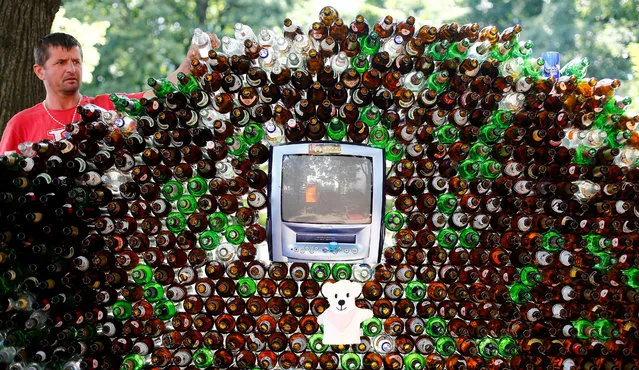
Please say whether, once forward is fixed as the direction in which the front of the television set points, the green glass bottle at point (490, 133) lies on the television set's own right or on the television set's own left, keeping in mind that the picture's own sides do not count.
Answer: on the television set's own left

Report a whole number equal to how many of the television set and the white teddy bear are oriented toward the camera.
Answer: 2

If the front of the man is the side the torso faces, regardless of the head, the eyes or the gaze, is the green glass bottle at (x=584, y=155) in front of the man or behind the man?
in front

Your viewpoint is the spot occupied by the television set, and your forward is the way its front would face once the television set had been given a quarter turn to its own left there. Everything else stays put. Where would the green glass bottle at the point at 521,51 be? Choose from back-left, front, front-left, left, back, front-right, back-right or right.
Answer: front

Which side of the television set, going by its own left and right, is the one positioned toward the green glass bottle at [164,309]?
right

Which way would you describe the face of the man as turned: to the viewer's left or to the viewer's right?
to the viewer's right

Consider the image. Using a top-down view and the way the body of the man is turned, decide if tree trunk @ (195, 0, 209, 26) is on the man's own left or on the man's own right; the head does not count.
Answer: on the man's own left

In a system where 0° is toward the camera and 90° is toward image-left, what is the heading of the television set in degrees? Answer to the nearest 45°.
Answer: approximately 0°

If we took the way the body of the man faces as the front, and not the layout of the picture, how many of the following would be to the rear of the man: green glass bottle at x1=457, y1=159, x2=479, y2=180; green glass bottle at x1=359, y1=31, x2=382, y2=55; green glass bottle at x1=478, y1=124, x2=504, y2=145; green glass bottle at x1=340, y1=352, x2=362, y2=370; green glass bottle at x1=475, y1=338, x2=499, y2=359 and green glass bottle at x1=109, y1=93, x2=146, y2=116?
0

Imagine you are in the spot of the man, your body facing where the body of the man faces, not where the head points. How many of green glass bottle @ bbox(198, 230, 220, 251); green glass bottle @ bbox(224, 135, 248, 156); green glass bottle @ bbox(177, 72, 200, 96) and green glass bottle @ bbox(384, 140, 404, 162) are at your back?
0

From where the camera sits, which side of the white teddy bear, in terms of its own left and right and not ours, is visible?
front
